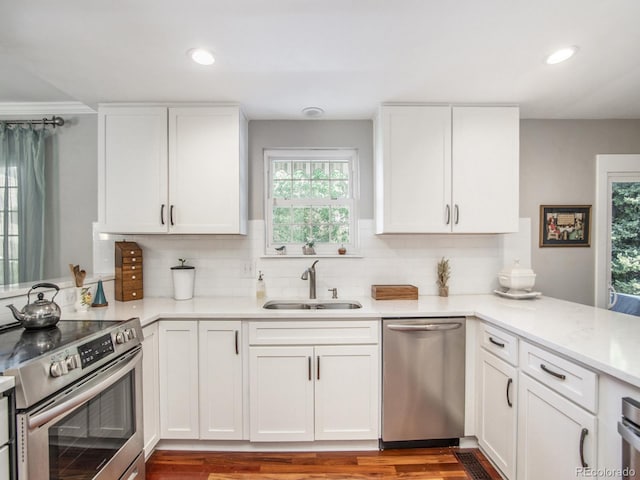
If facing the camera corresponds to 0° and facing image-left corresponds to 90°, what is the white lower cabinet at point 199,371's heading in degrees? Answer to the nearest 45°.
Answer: approximately 0°

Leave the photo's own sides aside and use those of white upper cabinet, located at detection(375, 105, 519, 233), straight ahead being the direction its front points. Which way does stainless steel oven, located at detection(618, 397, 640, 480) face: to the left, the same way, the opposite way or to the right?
to the right

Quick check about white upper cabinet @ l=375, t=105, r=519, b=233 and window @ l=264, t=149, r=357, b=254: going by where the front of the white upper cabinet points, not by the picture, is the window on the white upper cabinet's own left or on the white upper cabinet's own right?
on the white upper cabinet's own right

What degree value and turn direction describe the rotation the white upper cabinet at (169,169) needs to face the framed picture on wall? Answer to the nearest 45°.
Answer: approximately 90° to its left

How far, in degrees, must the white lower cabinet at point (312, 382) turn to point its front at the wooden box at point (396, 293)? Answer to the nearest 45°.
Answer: approximately 135° to its left

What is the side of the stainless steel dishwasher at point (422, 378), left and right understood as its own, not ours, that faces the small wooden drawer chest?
right

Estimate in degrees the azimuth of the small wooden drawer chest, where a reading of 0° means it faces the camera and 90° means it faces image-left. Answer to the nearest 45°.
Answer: approximately 315°

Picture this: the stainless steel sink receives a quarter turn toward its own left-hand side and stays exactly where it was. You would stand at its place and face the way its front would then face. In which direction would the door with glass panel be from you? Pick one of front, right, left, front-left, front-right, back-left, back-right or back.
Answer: front
